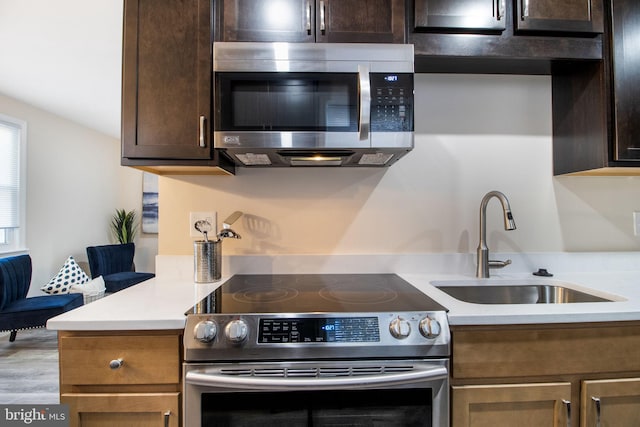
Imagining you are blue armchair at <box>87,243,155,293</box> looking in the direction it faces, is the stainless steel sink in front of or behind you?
in front

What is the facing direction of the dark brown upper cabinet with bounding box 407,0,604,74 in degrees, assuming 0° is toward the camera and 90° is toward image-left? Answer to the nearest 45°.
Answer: approximately 0°

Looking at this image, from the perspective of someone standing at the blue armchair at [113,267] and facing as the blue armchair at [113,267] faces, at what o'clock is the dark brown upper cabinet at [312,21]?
The dark brown upper cabinet is roughly at 1 o'clock from the blue armchair.

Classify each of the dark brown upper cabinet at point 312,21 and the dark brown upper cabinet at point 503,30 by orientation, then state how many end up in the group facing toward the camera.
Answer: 2

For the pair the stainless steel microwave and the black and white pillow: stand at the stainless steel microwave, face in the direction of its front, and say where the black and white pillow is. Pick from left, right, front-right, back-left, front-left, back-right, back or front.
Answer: back-right

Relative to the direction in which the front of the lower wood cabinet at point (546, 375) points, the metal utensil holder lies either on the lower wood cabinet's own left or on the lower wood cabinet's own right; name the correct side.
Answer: on the lower wood cabinet's own right

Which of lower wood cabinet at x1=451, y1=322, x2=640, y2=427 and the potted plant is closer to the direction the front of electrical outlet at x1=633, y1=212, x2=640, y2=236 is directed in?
the lower wood cabinet
